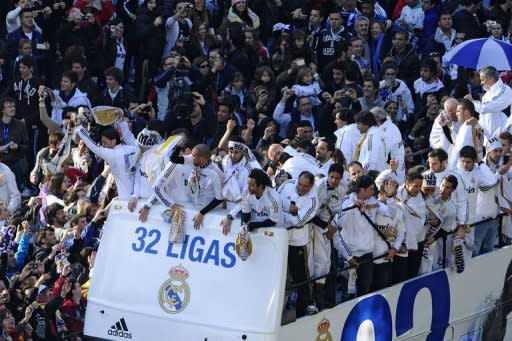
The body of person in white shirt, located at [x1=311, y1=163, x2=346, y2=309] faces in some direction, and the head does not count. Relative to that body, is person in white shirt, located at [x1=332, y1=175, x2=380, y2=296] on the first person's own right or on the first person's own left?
on the first person's own left

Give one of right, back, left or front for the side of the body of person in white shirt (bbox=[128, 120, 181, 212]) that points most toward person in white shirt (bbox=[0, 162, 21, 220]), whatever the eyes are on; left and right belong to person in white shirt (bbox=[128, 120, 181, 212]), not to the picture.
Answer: right

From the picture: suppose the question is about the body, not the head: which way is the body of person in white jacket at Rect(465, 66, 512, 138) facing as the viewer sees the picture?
to the viewer's left

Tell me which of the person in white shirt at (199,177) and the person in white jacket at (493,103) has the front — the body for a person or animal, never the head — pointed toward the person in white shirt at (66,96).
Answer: the person in white jacket at (493,103)

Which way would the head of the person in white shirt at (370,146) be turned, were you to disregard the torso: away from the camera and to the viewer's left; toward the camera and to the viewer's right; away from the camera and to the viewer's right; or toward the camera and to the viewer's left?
toward the camera and to the viewer's left

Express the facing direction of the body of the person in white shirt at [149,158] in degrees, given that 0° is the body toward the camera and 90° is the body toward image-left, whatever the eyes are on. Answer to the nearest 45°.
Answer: approximately 45°
